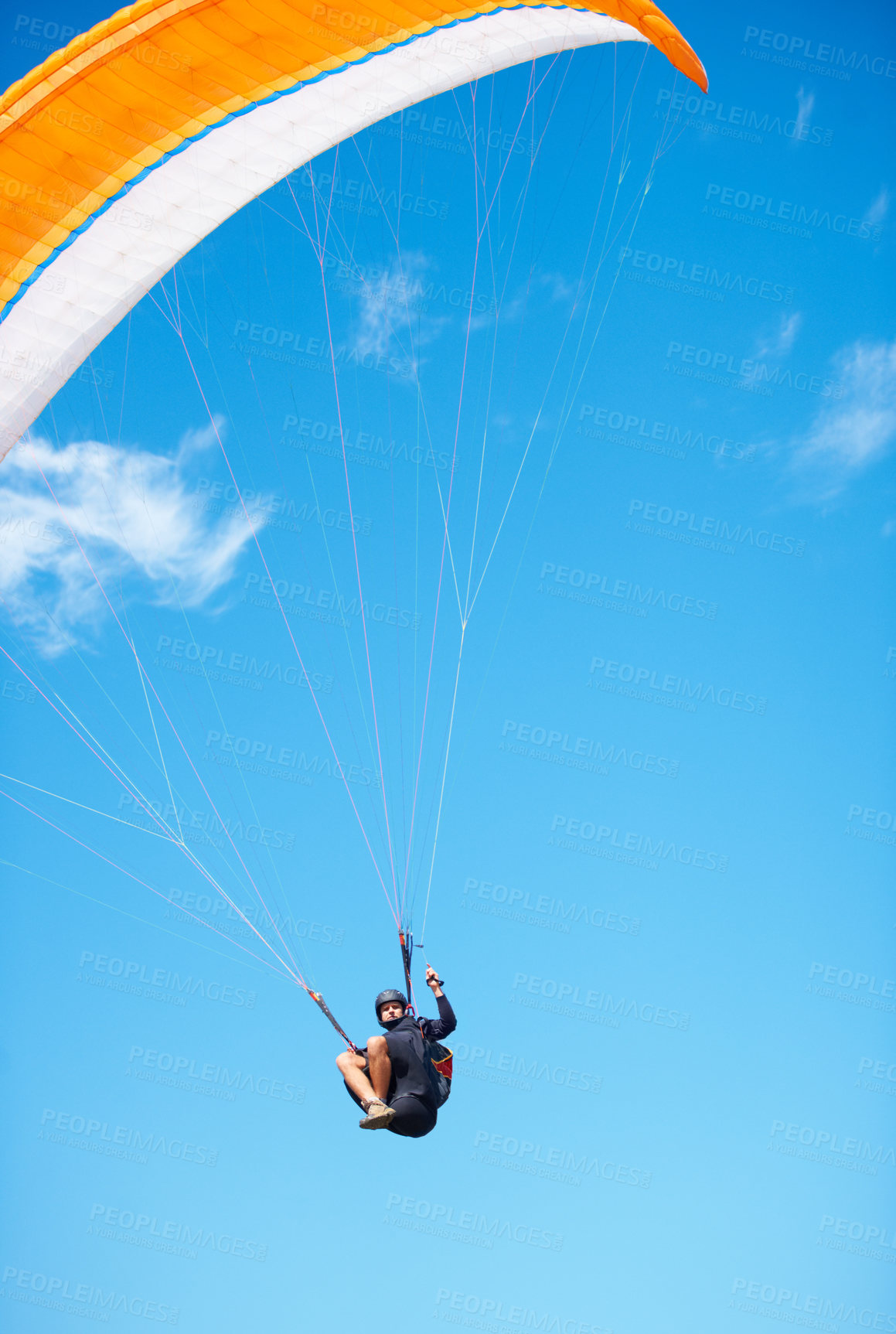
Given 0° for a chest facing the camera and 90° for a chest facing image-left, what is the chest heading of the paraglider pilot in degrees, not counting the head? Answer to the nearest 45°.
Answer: approximately 45°
